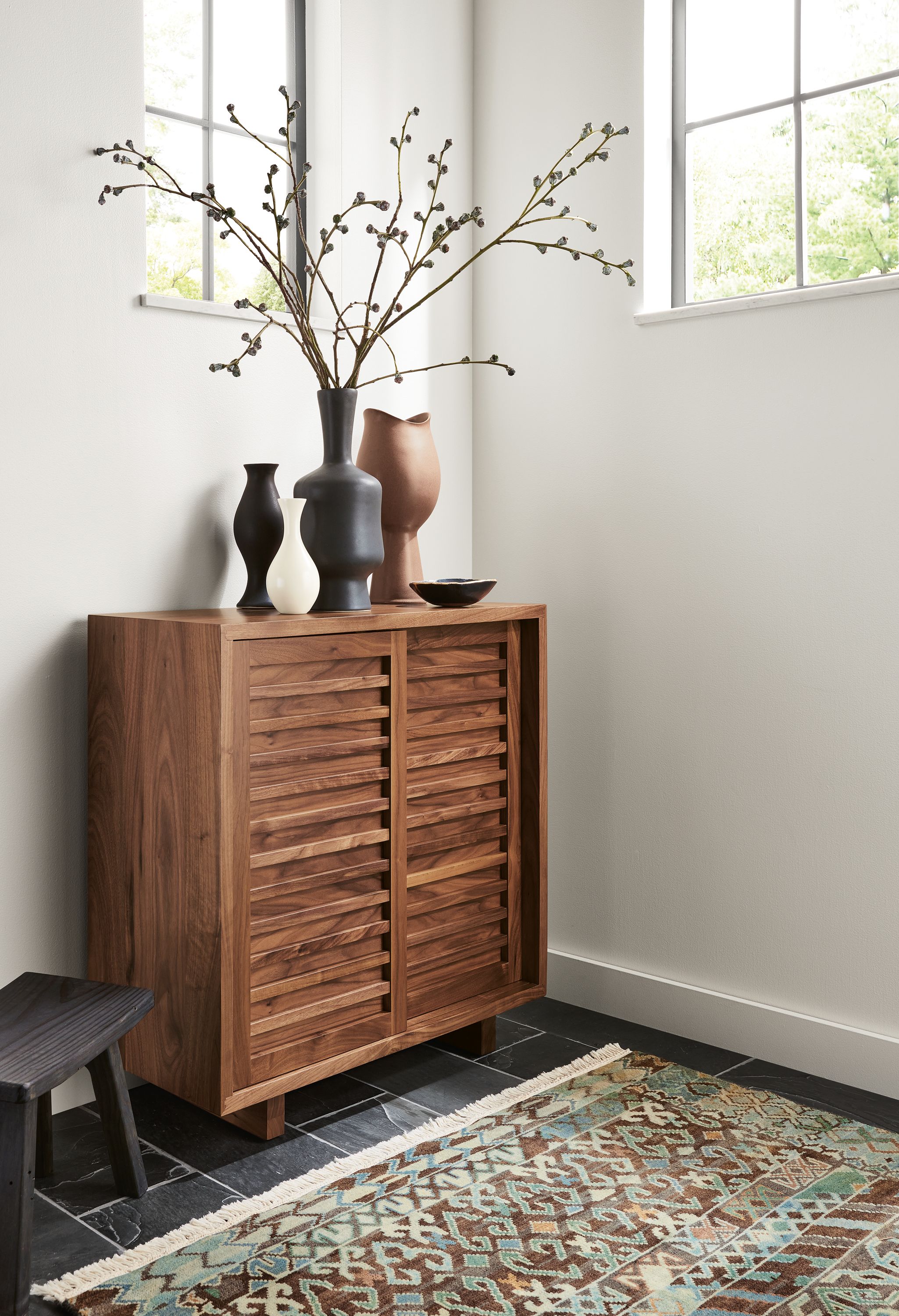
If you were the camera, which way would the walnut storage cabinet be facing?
facing the viewer and to the right of the viewer

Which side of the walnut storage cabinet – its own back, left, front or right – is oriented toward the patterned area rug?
front
